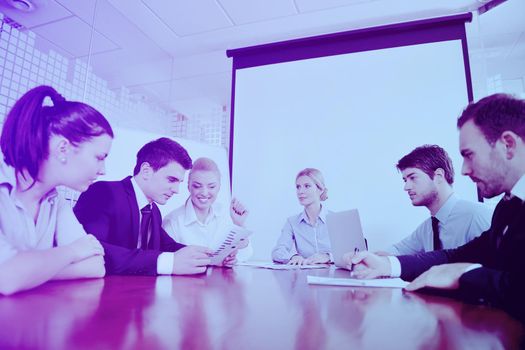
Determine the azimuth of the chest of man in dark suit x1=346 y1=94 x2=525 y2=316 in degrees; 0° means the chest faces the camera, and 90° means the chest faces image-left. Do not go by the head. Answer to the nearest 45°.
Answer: approximately 90°

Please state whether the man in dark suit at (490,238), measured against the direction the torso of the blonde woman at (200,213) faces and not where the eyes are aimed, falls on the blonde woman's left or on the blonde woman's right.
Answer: on the blonde woman's left

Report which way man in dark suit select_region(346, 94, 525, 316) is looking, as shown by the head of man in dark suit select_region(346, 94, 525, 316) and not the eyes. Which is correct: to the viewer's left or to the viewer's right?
to the viewer's left

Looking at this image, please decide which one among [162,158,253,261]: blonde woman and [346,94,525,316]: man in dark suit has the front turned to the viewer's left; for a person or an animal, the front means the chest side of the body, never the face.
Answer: the man in dark suit

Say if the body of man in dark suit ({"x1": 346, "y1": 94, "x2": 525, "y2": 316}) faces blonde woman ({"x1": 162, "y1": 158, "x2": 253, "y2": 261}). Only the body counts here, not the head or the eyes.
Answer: yes

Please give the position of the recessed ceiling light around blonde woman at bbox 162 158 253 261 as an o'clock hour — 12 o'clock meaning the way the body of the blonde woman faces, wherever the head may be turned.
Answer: The recessed ceiling light is roughly at 4 o'clock from the blonde woman.

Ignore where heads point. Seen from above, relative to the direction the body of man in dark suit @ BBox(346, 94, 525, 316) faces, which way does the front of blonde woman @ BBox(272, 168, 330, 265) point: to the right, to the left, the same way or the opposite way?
to the left

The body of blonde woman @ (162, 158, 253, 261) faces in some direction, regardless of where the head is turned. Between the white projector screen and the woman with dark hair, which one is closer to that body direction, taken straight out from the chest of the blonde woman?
the woman with dark hair

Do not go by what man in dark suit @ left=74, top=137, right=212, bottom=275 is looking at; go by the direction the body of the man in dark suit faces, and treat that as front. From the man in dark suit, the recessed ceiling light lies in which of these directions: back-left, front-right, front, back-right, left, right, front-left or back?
back

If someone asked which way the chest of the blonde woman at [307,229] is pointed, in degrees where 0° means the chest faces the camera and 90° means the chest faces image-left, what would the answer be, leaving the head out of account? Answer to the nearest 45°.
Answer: approximately 0°
